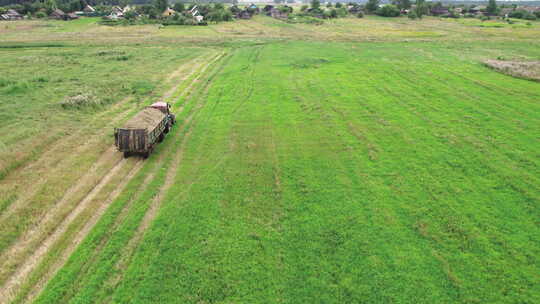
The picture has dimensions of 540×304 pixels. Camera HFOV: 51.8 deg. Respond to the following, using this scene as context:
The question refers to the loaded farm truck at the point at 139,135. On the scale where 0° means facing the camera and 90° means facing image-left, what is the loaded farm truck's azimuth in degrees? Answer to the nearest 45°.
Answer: approximately 225°
